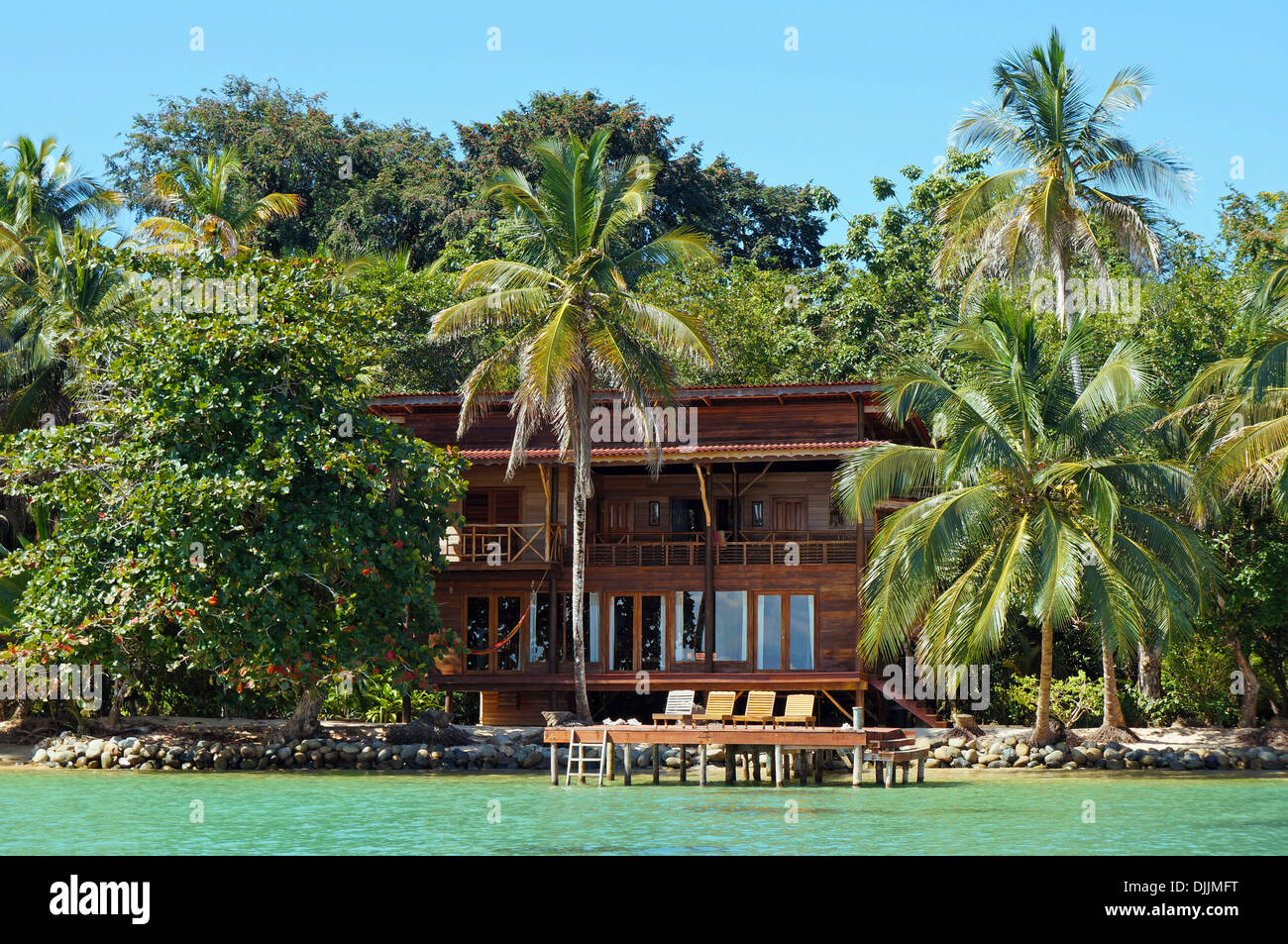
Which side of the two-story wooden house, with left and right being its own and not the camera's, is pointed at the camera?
front

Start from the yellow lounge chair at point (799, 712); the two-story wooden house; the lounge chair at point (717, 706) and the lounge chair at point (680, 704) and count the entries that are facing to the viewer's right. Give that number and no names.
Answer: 0

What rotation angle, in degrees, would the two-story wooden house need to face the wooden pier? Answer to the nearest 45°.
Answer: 0° — it already faces it

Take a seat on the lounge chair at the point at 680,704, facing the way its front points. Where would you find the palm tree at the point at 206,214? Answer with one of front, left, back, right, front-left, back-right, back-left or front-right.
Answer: right

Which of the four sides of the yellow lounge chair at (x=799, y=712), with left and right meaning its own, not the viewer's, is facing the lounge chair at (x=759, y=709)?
right

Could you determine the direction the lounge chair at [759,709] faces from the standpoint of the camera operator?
facing the viewer and to the left of the viewer

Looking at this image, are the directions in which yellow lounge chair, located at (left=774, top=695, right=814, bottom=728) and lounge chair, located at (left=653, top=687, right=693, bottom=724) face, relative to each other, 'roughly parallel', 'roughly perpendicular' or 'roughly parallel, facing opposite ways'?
roughly parallel

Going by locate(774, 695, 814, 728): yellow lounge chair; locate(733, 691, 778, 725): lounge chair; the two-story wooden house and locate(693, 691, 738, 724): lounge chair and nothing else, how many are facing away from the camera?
0

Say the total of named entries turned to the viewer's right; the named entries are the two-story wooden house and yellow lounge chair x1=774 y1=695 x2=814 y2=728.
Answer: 0

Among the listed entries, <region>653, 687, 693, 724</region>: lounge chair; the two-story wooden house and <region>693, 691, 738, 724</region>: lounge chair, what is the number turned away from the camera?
0

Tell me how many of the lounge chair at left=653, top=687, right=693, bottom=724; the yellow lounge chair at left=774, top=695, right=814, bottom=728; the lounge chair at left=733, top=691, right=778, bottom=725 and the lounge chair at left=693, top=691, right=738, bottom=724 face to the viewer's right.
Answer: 0

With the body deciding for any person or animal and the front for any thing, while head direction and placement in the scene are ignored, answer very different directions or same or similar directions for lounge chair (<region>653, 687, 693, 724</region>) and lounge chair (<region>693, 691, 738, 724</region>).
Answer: same or similar directions
